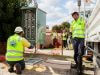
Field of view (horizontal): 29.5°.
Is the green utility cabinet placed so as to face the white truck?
no

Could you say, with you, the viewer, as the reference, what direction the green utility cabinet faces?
facing the viewer and to the left of the viewer

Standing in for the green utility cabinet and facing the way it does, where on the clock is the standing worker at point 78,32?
The standing worker is roughly at 10 o'clock from the green utility cabinet.
